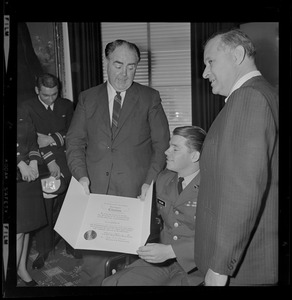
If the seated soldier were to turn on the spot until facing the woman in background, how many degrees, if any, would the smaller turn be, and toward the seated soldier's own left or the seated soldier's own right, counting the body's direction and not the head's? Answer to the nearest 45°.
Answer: approximately 45° to the seated soldier's own right

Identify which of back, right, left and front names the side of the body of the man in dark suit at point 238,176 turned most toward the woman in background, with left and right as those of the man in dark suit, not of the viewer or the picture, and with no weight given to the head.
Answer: front

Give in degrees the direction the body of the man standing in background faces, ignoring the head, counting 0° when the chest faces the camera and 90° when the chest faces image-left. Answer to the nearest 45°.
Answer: approximately 0°

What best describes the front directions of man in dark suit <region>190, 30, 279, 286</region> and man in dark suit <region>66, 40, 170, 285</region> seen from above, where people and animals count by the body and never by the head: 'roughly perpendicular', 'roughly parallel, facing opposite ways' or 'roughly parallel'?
roughly perpendicular

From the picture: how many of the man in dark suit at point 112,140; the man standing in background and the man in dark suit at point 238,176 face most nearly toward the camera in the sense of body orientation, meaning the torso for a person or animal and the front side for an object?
2

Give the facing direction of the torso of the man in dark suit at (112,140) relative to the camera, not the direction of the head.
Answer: toward the camera

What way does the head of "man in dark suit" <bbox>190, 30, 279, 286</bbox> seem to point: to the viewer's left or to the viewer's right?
to the viewer's left
